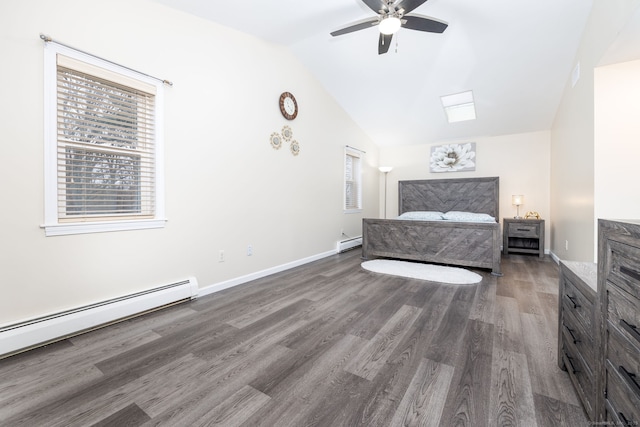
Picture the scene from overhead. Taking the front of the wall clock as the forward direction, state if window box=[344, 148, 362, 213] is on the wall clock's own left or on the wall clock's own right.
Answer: on the wall clock's own left

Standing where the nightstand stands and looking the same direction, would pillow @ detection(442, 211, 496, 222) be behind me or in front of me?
in front

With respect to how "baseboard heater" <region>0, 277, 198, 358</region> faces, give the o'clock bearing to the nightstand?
The nightstand is roughly at 11 o'clock from the baseboard heater.

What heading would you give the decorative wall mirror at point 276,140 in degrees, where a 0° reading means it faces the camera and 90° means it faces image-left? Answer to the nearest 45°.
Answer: approximately 315°

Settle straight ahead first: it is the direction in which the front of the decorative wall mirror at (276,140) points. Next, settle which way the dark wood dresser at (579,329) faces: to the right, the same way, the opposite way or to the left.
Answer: the opposite way

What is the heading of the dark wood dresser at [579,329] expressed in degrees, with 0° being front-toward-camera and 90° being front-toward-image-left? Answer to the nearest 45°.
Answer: approximately 90°

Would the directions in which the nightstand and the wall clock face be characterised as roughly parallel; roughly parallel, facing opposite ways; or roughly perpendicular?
roughly perpendicular

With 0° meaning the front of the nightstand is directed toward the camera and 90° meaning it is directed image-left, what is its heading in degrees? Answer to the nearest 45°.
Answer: approximately 0°

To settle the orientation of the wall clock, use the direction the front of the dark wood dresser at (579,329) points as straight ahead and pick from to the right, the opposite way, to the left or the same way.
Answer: the opposite way

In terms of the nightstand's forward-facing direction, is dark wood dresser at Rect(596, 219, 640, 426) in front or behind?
in front
